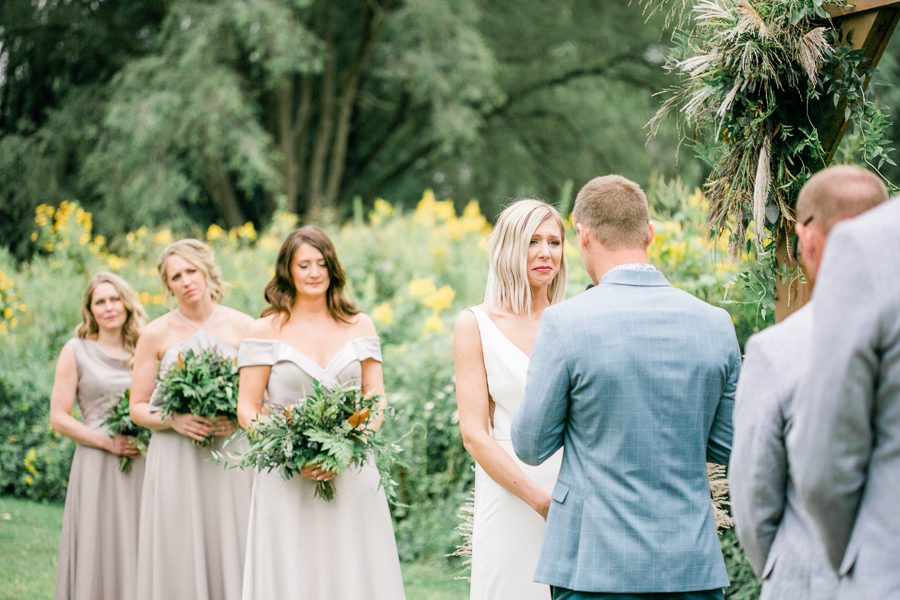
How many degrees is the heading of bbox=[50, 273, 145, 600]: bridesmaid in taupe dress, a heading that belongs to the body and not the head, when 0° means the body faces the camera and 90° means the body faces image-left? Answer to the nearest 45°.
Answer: approximately 315°

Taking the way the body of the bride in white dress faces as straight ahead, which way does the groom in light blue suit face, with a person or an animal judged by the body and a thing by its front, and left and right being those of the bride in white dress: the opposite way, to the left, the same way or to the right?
the opposite way

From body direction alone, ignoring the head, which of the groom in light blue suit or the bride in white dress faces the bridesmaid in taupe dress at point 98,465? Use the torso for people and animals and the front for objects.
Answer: the groom in light blue suit

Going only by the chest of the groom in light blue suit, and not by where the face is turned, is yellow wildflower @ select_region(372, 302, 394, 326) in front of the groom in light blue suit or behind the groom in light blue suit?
in front

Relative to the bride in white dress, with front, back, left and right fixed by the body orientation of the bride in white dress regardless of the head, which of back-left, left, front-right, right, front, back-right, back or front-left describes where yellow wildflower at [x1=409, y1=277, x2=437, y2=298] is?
back-left

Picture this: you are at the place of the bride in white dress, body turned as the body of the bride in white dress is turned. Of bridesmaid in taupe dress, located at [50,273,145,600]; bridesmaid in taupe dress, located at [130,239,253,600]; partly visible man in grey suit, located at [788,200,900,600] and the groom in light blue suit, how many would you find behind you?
2

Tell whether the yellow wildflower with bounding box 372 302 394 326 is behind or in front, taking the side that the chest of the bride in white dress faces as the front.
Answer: behind

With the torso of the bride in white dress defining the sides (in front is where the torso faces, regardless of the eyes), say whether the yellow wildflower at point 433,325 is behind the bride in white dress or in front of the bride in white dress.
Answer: behind

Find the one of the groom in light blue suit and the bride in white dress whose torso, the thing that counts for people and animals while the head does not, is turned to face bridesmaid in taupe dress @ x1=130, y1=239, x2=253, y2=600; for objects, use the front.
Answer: the groom in light blue suit

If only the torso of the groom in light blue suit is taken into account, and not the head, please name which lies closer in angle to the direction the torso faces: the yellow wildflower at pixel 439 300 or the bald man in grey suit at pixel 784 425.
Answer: the yellow wildflower

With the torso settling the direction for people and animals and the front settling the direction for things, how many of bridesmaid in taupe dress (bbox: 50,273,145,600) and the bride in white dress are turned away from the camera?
0

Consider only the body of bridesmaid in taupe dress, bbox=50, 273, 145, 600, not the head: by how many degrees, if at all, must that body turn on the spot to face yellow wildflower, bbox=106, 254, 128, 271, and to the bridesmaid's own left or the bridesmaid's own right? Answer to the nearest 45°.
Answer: approximately 135° to the bridesmaid's own left

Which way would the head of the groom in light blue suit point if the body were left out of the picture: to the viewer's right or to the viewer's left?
to the viewer's left

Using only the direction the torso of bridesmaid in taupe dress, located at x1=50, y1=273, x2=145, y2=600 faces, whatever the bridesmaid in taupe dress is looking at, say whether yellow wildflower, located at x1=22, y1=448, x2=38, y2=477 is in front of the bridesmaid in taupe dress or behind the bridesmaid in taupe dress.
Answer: behind

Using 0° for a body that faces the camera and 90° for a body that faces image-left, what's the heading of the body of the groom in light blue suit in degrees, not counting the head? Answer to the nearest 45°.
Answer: approximately 135°
